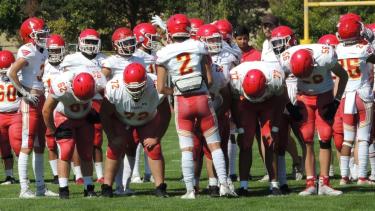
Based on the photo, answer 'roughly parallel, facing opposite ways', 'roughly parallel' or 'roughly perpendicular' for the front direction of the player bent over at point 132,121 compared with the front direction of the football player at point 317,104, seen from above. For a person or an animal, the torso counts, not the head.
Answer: roughly parallel

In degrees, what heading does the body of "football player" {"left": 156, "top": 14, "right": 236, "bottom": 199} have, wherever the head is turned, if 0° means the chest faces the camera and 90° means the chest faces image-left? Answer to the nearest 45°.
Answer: approximately 180°

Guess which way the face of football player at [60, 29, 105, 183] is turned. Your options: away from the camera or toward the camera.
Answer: toward the camera
